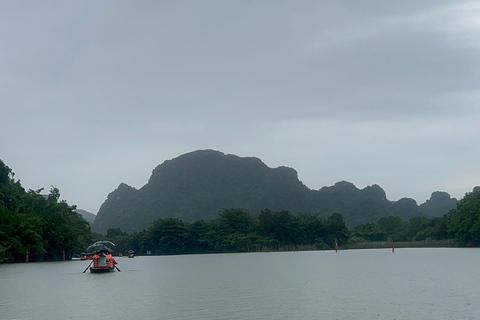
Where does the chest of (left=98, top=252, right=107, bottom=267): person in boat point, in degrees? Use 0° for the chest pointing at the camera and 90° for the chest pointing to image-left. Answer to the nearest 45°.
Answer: approximately 180°
